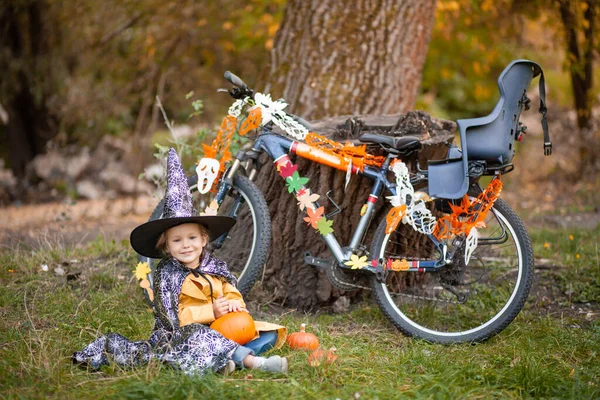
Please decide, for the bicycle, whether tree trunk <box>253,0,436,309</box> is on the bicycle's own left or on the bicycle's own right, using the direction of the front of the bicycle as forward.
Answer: on the bicycle's own right

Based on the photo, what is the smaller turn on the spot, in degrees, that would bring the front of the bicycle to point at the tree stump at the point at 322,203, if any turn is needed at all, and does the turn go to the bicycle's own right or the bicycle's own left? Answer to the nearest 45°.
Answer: approximately 45° to the bicycle's own right

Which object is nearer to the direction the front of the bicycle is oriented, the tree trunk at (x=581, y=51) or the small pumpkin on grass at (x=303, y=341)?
the small pumpkin on grass

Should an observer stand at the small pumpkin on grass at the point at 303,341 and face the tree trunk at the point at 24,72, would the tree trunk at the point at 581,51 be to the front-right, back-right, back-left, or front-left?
front-right

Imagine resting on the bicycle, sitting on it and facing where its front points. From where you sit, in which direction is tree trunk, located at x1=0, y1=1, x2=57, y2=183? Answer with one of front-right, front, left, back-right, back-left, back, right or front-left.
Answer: front-right

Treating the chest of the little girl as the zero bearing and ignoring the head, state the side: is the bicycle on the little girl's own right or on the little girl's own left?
on the little girl's own left

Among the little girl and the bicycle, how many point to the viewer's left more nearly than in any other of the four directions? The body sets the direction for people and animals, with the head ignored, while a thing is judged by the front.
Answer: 1

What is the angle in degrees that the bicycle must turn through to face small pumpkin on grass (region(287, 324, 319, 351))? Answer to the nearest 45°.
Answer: approximately 45° to its left

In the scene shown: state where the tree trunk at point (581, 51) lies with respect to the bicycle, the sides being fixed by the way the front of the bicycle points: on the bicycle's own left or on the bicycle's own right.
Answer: on the bicycle's own right

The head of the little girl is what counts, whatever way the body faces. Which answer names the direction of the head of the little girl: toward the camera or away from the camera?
toward the camera

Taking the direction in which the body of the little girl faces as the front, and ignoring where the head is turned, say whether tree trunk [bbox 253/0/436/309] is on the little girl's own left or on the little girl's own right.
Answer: on the little girl's own left

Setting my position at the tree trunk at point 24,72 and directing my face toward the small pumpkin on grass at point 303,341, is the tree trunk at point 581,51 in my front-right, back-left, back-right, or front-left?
front-left

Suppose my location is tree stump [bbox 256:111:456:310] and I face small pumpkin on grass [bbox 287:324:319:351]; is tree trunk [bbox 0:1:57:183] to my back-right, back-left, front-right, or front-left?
back-right

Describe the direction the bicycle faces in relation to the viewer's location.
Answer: facing to the left of the viewer

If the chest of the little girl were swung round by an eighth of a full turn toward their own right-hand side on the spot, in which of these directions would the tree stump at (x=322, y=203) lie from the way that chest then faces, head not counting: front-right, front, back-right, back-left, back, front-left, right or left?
back-left
